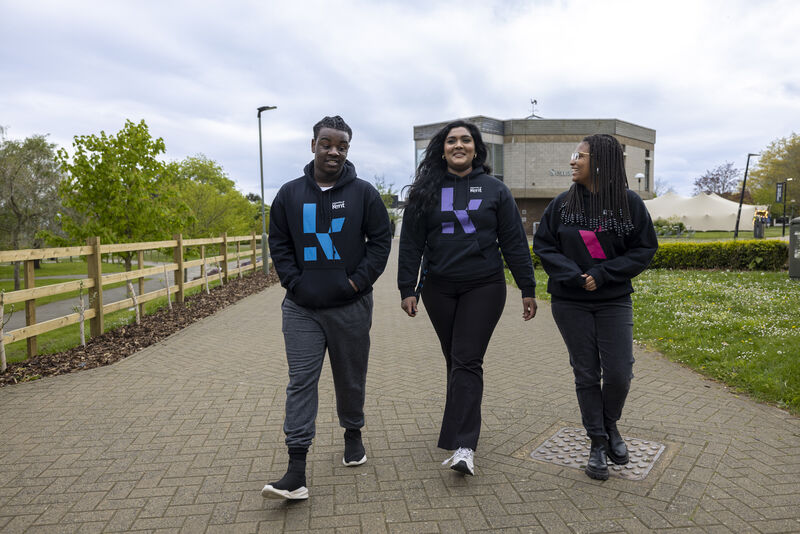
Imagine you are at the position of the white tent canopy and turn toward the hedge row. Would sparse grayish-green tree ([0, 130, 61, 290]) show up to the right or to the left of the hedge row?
right

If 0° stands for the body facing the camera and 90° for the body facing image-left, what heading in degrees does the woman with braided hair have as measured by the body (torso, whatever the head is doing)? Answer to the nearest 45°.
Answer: approximately 0°

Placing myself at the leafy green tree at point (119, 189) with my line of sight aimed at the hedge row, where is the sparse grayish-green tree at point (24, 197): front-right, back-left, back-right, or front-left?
back-left

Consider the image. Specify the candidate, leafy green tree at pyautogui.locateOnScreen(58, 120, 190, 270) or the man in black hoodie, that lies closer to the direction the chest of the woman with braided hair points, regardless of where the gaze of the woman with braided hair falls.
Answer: the man in black hoodie

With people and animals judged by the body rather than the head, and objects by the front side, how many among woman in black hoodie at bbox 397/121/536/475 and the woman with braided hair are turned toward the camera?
2

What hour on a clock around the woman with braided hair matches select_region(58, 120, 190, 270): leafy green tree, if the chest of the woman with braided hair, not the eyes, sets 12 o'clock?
The leafy green tree is roughly at 4 o'clock from the woman with braided hair.

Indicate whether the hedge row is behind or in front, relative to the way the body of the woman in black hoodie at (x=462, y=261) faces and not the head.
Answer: behind

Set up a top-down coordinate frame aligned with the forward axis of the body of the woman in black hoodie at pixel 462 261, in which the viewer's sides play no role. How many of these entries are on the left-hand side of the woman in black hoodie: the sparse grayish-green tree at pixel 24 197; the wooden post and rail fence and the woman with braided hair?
1

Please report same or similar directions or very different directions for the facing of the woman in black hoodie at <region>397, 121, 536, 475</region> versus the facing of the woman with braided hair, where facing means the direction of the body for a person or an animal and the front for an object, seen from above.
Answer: same or similar directions

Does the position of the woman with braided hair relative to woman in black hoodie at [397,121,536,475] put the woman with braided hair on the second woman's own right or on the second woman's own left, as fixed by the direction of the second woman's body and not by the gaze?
on the second woman's own left

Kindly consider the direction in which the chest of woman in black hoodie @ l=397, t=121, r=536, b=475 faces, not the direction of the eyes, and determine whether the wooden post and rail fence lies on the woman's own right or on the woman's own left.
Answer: on the woman's own right

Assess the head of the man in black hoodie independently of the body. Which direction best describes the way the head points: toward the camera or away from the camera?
toward the camera

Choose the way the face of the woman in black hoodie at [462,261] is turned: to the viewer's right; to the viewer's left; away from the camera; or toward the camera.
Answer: toward the camera

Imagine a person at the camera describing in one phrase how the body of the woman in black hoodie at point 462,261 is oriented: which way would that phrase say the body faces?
toward the camera

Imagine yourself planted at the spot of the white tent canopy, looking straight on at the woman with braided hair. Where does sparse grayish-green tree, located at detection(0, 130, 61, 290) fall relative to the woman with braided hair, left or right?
right

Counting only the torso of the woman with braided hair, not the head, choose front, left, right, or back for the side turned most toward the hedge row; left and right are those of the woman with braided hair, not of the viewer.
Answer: back
